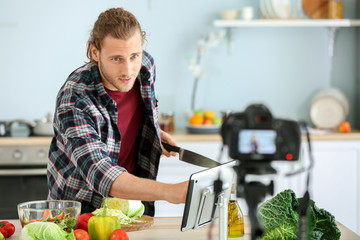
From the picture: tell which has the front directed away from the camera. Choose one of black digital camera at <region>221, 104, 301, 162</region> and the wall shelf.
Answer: the black digital camera

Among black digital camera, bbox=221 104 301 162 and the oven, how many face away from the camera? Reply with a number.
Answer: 1

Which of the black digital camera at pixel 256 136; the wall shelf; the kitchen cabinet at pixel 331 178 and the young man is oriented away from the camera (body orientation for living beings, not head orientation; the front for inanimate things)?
the black digital camera

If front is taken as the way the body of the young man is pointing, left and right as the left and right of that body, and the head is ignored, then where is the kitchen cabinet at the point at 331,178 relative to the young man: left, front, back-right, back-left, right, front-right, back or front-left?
left

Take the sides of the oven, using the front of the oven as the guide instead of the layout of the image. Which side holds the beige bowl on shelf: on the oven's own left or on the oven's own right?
on the oven's own left

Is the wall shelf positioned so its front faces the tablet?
yes

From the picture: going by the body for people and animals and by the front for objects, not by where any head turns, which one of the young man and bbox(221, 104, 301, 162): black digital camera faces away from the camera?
the black digital camera

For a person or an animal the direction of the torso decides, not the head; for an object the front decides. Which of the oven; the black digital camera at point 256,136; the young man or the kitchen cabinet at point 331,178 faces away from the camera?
the black digital camera

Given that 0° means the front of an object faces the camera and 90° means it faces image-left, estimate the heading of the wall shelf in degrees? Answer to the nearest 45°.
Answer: approximately 0°

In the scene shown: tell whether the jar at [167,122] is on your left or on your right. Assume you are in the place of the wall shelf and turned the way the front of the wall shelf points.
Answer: on your right

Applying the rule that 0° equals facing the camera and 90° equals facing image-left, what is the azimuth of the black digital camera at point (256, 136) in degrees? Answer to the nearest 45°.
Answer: approximately 180°

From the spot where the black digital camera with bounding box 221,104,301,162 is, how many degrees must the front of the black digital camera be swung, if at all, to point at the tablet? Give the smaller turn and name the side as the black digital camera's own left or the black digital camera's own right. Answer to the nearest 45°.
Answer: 0° — it already faces it

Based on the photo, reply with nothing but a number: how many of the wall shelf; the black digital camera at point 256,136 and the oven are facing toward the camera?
2

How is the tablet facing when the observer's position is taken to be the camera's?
facing away from the viewer and to the left of the viewer
